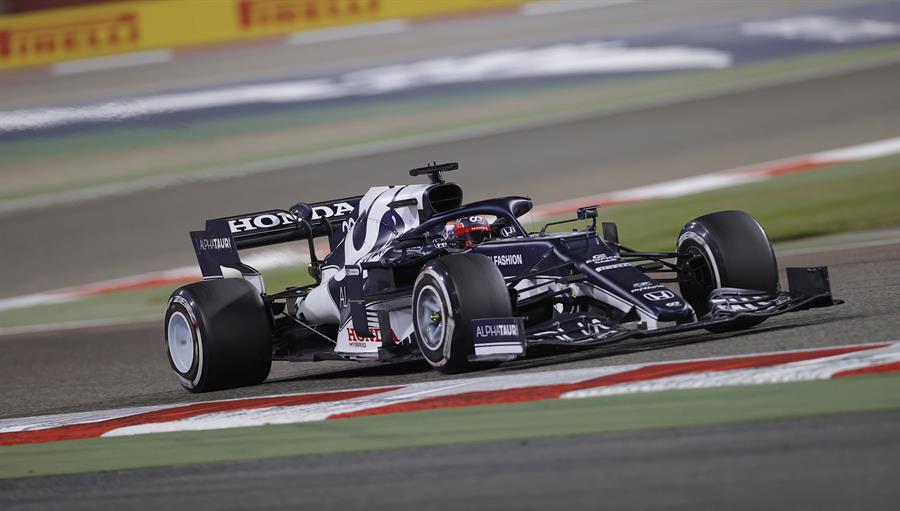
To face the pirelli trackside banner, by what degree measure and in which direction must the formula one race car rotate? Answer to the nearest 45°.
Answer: approximately 135° to its left
